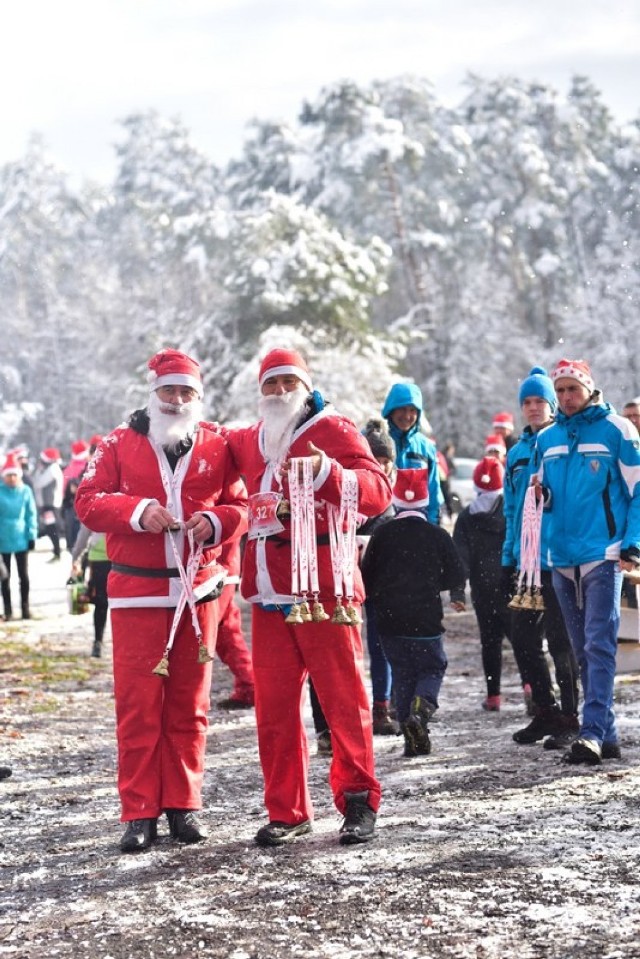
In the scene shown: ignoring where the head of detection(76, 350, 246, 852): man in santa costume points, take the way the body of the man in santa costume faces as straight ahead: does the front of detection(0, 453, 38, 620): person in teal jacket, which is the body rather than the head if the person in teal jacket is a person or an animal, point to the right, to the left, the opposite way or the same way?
the same way

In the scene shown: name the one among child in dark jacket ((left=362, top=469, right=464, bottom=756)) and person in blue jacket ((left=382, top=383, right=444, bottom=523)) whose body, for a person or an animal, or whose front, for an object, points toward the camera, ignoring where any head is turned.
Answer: the person in blue jacket

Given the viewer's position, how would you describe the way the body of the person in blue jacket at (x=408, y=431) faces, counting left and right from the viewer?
facing the viewer

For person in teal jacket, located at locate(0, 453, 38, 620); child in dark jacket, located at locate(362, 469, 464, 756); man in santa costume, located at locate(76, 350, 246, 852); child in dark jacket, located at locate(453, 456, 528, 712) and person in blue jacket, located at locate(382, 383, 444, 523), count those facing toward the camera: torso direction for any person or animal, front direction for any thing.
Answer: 3

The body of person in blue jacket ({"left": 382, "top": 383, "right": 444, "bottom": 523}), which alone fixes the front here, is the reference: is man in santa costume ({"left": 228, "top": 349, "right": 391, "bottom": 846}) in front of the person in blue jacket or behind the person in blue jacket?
in front

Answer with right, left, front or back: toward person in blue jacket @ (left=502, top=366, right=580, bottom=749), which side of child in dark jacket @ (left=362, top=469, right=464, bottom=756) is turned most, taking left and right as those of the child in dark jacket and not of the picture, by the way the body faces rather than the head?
right

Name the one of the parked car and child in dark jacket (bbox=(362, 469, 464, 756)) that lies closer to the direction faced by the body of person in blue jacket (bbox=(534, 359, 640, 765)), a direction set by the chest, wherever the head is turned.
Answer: the child in dark jacket

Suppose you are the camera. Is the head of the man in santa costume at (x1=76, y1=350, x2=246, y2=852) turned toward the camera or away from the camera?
toward the camera

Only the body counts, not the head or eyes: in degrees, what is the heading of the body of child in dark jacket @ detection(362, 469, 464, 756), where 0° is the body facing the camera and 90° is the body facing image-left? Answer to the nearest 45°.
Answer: approximately 180°

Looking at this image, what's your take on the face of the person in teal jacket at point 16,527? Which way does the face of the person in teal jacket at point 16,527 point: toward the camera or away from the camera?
toward the camera

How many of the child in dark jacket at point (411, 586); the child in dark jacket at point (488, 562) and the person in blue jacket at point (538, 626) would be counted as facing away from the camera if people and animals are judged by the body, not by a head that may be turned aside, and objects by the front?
2

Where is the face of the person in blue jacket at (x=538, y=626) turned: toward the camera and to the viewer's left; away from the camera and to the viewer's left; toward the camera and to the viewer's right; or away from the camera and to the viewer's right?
toward the camera and to the viewer's left

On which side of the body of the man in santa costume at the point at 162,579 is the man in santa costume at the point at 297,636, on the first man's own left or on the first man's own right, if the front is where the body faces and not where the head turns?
on the first man's own left

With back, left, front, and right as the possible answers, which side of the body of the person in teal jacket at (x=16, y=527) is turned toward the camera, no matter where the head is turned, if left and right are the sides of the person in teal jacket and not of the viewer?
front

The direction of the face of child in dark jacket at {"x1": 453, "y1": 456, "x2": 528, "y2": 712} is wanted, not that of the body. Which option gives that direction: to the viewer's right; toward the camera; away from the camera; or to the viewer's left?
away from the camera

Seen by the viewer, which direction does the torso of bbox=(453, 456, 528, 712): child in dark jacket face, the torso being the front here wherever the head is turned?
away from the camera

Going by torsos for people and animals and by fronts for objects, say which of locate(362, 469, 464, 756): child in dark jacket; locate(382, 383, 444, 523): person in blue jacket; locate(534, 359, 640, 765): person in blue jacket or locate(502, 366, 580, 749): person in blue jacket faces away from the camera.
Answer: the child in dark jacket

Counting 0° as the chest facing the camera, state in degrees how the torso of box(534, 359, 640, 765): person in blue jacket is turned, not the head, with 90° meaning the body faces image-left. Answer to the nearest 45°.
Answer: approximately 45°

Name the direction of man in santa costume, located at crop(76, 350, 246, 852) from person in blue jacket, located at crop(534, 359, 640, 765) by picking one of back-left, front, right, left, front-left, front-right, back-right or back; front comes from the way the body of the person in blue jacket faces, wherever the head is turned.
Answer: front

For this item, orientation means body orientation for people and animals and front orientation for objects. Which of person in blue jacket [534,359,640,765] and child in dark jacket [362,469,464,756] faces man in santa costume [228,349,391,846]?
the person in blue jacket

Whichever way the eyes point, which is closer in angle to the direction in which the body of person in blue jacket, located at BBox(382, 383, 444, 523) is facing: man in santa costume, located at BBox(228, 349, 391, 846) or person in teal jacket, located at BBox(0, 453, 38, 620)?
the man in santa costume

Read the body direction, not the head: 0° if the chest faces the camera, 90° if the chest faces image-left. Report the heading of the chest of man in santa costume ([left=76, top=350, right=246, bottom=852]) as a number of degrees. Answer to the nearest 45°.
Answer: approximately 0°

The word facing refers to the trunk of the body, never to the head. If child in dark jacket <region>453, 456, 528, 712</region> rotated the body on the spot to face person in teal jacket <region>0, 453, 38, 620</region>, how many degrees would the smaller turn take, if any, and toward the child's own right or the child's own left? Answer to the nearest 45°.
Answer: approximately 45° to the child's own left

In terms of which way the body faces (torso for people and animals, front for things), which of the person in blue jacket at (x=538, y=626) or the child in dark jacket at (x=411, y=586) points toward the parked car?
the child in dark jacket
